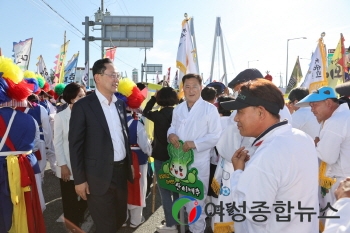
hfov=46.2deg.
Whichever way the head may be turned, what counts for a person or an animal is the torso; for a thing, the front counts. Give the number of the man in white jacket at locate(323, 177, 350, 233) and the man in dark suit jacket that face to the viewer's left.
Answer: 1

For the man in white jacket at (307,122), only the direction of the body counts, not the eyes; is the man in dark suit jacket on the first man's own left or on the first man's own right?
on the first man's own left

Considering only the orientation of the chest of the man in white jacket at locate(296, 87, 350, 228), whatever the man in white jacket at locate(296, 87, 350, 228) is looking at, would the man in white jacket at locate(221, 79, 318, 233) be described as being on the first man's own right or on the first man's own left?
on the first man's own left

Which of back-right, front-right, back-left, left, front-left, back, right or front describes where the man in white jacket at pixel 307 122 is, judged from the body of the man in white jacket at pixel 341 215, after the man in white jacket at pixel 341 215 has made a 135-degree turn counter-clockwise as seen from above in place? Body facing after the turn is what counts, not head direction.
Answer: back-left

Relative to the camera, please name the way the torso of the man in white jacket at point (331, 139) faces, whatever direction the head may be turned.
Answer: to the viewer's left

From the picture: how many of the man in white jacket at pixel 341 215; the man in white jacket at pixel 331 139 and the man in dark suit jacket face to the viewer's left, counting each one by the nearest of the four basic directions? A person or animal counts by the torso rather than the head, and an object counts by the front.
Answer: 2

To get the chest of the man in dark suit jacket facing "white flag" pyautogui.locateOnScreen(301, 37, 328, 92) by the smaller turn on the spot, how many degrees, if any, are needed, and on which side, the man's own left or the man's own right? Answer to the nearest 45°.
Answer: approximately 90° to the man's own left

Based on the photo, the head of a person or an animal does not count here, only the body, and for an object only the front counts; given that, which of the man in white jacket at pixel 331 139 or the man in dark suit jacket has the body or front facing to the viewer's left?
the man in white jacket

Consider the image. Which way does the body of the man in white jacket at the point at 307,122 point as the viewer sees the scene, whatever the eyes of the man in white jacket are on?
to the viewer's left

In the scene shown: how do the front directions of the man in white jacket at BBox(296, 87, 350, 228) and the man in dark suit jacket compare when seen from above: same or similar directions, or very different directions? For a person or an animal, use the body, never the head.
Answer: very different directions

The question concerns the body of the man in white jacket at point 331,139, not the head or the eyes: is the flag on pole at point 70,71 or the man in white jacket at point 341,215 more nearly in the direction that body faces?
the flag on pole

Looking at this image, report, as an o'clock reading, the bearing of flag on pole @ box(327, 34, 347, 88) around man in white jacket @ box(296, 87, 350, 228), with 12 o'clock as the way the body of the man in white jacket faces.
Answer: The flag on pole is roughly at 3 o'clock from the man in white jacket.

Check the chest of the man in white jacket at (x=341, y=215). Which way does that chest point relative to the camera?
to the viewer's left

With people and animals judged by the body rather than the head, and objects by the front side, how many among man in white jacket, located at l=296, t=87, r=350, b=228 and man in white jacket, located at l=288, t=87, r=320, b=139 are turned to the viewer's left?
2
